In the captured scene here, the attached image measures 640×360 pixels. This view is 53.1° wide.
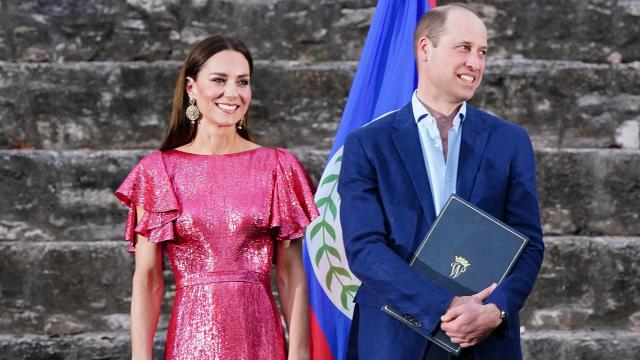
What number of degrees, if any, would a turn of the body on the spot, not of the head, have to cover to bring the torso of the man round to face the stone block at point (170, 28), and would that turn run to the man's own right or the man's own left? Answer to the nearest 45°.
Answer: approximately 135° to the man's own right

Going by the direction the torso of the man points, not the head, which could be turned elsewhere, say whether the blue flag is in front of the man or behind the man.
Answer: behind

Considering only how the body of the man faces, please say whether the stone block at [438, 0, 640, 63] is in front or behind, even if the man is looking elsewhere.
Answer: behind

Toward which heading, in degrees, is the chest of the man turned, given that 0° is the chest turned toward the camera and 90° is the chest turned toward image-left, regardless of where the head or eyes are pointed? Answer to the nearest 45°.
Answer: approximately 0°

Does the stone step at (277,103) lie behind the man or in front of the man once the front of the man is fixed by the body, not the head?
behind
